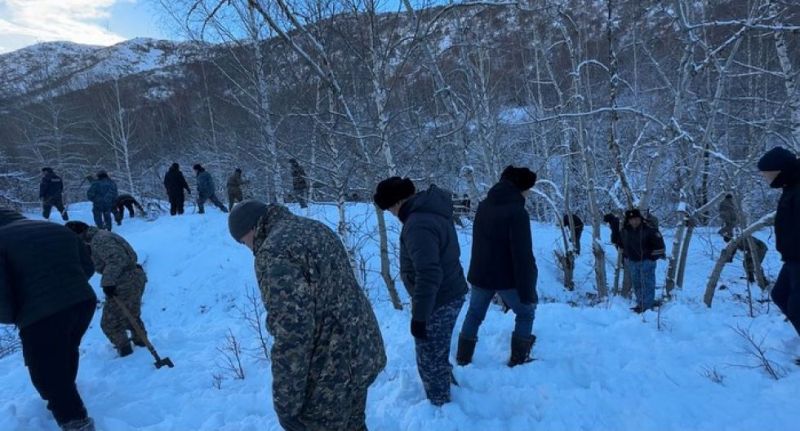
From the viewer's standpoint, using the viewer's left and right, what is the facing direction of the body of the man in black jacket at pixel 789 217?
facing to the left of the viewer

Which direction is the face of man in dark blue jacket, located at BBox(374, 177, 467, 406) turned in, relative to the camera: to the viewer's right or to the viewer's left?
to the viewer's left

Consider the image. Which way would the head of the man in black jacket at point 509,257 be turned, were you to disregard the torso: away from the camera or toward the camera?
away from the camera
